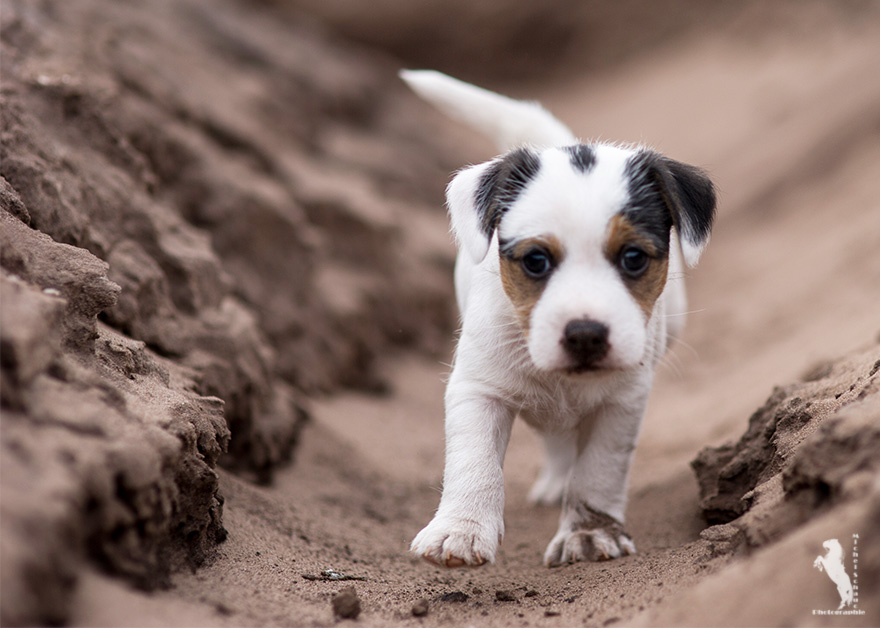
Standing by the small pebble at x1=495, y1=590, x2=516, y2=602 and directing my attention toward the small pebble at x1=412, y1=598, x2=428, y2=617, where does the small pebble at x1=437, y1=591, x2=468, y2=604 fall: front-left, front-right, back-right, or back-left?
front-right

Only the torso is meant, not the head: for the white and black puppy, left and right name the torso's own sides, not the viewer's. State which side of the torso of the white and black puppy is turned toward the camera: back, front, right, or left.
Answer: front

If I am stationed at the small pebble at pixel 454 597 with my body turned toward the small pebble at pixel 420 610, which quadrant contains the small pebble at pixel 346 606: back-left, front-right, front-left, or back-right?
front-right
